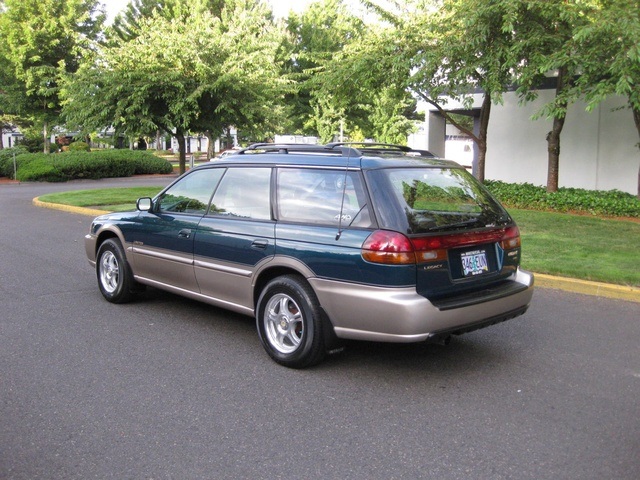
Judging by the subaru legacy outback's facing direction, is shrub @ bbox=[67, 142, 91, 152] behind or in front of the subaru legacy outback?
in front

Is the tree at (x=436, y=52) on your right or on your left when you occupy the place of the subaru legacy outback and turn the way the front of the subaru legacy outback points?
on your right

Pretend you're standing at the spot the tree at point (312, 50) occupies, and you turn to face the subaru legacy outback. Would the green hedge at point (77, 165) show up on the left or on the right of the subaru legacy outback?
right

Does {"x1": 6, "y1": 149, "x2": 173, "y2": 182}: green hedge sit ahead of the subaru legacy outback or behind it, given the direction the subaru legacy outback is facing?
ahead

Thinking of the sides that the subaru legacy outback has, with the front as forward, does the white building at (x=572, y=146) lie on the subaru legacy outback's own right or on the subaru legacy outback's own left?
on the subaru legacy outback's own right

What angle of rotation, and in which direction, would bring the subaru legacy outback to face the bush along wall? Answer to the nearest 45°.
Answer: approximately 90° to its right

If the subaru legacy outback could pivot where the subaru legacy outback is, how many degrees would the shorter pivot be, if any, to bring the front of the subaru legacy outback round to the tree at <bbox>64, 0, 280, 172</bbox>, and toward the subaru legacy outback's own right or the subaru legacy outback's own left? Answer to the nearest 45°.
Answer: approximately 45° to the subaru legacy outback's own right

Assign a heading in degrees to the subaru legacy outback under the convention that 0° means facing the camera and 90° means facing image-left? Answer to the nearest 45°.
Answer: approximately 135°

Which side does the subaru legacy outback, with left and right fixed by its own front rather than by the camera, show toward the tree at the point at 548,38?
right
